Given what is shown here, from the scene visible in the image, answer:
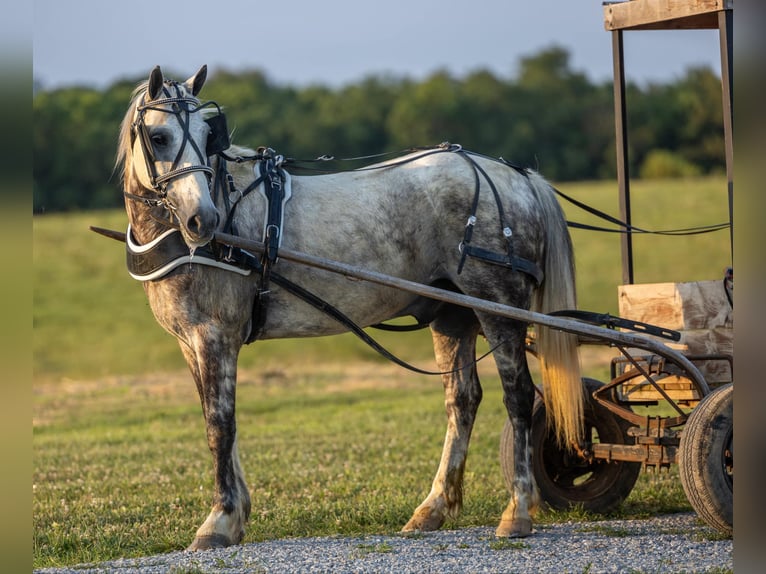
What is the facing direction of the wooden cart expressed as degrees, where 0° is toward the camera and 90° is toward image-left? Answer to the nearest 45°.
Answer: approximately 45°

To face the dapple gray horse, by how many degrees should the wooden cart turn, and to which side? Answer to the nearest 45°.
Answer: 0° — it already faces it
